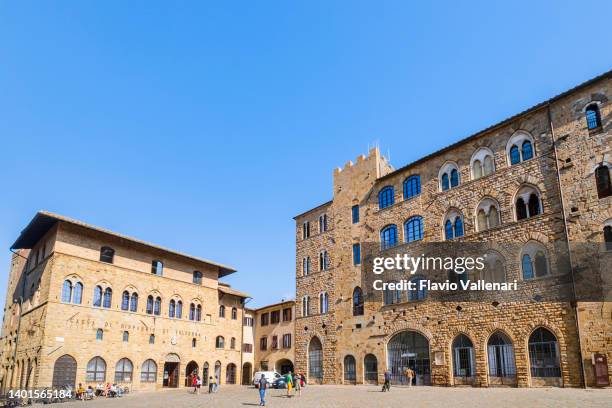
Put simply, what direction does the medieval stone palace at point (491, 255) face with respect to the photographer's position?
facing the viewer and to the left of the viewer

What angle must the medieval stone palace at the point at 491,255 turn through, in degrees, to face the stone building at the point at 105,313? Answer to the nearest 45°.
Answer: approximately 45° to its right

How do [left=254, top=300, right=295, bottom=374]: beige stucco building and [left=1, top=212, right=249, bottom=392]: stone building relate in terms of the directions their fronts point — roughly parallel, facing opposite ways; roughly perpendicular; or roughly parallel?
roughly perpendicular

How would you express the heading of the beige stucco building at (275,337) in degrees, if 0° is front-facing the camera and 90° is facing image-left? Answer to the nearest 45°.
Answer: approximately 45°

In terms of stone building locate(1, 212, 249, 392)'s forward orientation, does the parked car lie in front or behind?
in front

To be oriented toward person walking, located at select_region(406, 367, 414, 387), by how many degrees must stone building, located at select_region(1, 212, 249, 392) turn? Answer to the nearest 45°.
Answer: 0° — it already faces them

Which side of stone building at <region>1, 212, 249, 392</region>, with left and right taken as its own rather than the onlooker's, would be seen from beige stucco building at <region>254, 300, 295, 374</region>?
left

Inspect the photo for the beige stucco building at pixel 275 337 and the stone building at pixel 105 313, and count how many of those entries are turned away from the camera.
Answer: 0

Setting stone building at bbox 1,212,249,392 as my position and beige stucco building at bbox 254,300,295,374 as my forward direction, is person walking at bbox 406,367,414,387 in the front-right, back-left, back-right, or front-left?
front-right

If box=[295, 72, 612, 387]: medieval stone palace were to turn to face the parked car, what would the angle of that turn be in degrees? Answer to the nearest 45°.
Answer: approximately 90° to its right

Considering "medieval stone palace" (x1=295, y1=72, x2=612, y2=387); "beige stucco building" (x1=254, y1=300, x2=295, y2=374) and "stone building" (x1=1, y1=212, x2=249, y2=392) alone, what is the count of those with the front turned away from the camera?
0
